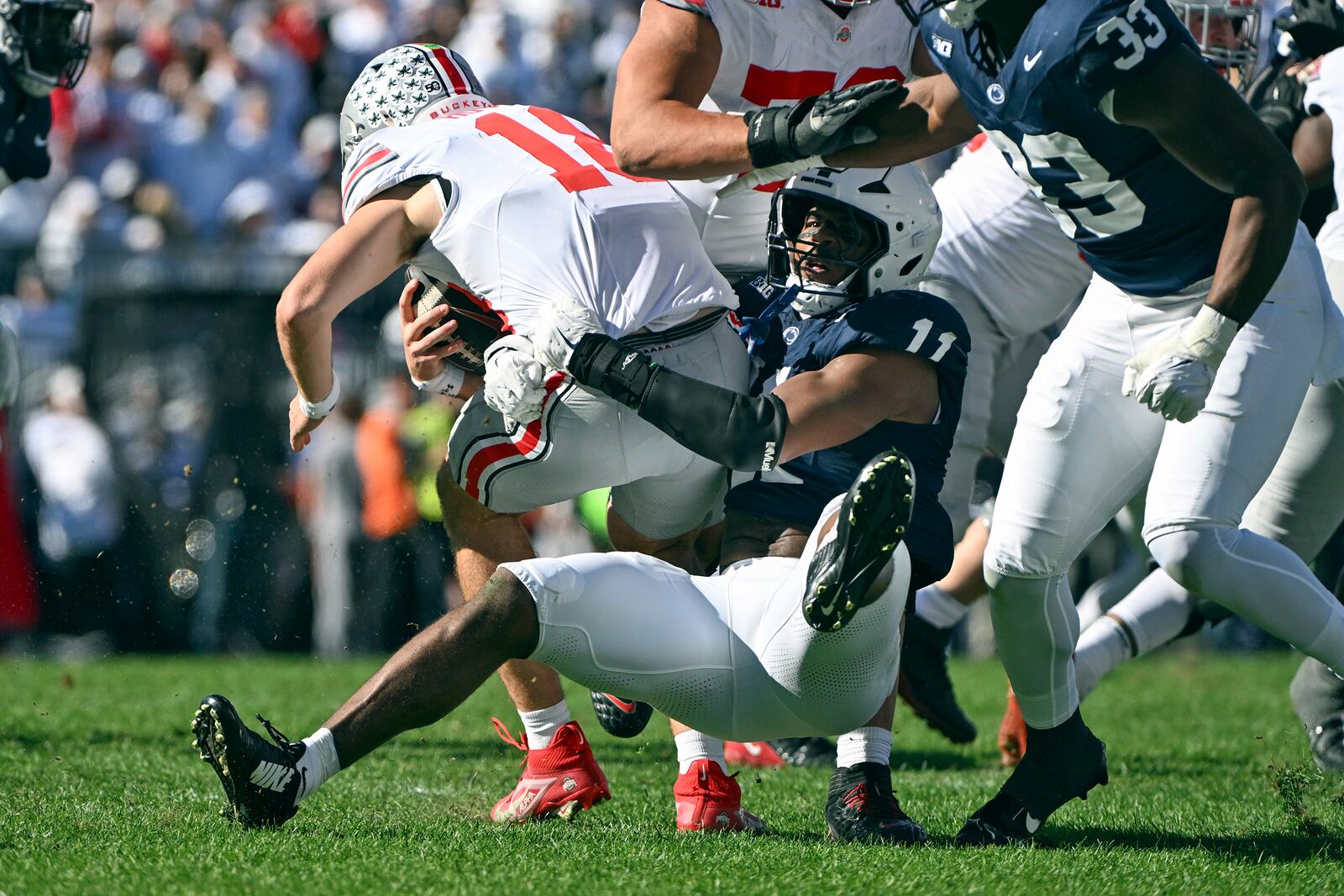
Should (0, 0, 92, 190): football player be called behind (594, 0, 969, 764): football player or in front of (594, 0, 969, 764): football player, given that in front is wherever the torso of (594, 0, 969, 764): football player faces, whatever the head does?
behind

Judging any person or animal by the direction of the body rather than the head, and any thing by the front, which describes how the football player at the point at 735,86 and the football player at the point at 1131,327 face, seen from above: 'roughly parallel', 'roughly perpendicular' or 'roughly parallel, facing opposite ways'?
roughly perpendicular

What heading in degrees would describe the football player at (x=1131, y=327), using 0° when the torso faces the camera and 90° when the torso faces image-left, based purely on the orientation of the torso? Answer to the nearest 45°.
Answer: approximately 45°

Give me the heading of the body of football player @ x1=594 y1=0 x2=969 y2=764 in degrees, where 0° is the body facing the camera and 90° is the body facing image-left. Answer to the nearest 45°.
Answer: approximately 315°

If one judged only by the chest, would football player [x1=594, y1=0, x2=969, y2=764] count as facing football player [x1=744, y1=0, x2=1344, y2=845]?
yes

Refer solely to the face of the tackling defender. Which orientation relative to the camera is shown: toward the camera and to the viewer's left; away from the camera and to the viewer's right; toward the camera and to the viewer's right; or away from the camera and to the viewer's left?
toward the camera and to the viewer's left

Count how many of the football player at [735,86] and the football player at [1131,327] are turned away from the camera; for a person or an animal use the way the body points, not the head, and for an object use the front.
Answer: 0

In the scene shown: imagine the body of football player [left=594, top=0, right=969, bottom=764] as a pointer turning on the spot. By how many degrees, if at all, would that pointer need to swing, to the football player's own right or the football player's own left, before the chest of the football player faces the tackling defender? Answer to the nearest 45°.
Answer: approximately 45° to the football player's own right

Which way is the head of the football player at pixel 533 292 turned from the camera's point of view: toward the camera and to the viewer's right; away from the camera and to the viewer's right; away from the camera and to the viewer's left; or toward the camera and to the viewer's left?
away from the camera and to the viewer's left
